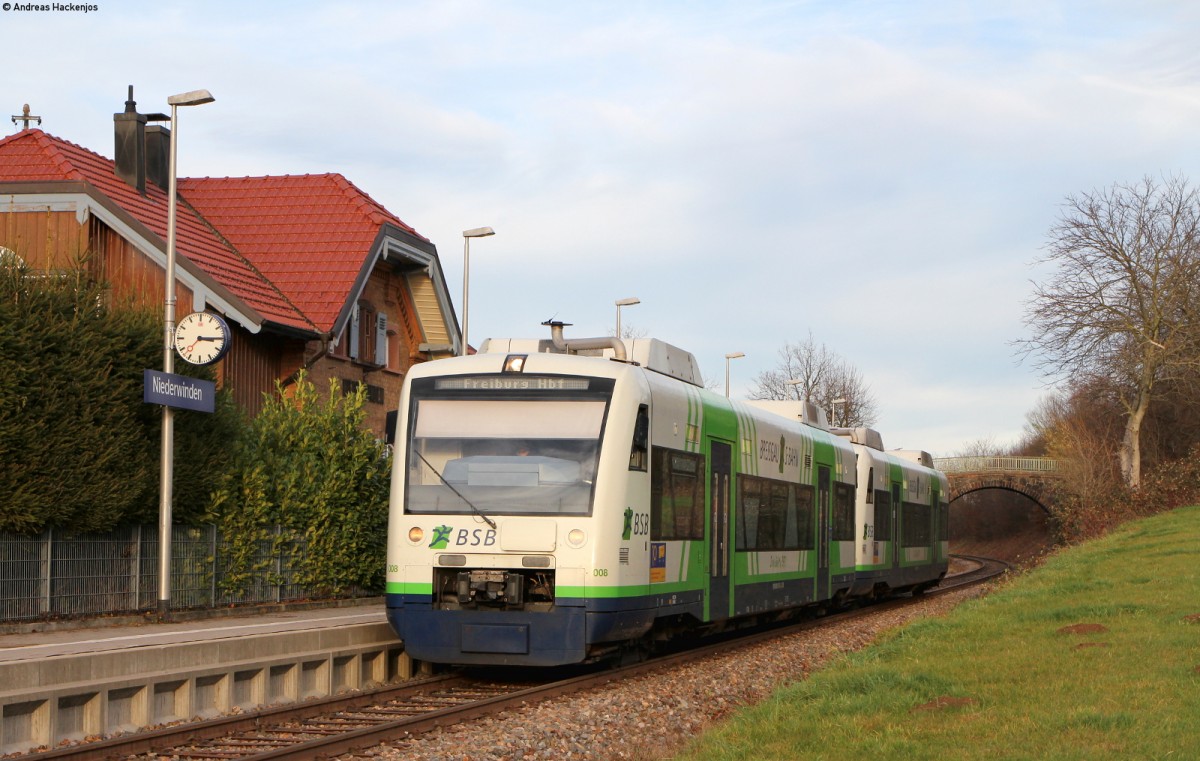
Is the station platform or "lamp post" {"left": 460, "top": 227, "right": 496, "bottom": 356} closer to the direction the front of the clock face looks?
the station platform

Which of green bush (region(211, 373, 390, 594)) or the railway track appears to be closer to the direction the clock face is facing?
the railway track

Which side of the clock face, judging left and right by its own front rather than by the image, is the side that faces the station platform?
front

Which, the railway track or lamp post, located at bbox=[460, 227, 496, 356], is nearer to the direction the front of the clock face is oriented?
the railway track

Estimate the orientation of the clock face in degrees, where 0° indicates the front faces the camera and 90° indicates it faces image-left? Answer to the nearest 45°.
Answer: approximately 0°

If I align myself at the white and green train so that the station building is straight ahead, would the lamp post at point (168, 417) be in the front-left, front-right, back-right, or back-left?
front-left

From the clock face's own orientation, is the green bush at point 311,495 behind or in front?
behind

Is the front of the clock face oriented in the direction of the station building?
no

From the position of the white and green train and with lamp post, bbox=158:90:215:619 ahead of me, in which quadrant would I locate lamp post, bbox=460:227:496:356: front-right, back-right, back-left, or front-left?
front-right

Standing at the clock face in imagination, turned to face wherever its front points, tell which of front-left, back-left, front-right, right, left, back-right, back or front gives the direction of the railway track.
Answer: front

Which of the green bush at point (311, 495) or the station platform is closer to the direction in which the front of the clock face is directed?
the station platform
